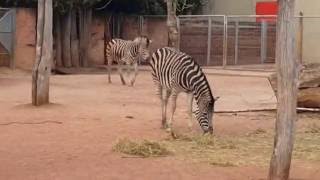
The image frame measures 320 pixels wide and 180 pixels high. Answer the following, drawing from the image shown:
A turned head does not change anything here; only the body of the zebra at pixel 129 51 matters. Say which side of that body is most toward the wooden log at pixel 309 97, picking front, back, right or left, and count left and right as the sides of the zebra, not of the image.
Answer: front

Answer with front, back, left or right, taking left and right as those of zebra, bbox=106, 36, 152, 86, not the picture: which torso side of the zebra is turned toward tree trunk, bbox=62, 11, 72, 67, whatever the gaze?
back

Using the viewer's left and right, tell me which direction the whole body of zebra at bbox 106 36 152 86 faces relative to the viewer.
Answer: facing the viewer and to the right of the viewer

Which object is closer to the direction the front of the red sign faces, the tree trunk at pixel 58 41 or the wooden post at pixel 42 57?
the wooden post

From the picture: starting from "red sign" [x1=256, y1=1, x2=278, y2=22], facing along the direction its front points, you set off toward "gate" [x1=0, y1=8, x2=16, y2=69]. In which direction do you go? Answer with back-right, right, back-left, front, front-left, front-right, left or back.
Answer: front-right

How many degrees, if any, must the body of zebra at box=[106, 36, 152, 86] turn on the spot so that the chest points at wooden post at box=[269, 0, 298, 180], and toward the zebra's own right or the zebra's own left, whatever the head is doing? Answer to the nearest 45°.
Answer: approximately 45° to the zebra's own right

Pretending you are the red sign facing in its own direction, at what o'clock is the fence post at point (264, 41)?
The fence post is roughly at 12 o'clock from the red sign.

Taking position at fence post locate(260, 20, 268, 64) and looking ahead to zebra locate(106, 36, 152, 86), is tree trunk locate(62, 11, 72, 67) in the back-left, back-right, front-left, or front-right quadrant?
front-right

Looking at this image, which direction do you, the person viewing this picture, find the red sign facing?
facing the viewer

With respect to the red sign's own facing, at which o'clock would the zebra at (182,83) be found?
The zebra is roughly at 12 o'clock from the red sign.

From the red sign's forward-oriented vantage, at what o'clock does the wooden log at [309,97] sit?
The wooden log is roughly at 12 o'clock from the red sign.

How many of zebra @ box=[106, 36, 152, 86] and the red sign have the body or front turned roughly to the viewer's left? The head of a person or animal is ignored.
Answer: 0

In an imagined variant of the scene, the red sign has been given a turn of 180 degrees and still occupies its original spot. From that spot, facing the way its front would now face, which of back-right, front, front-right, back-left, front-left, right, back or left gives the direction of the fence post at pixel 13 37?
back-left

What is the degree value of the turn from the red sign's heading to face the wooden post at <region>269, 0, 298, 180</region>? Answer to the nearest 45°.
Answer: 0° — it already faces it

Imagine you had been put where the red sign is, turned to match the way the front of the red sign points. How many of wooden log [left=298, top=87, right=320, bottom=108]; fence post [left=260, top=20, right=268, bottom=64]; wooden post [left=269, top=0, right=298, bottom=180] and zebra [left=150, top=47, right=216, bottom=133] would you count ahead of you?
4
